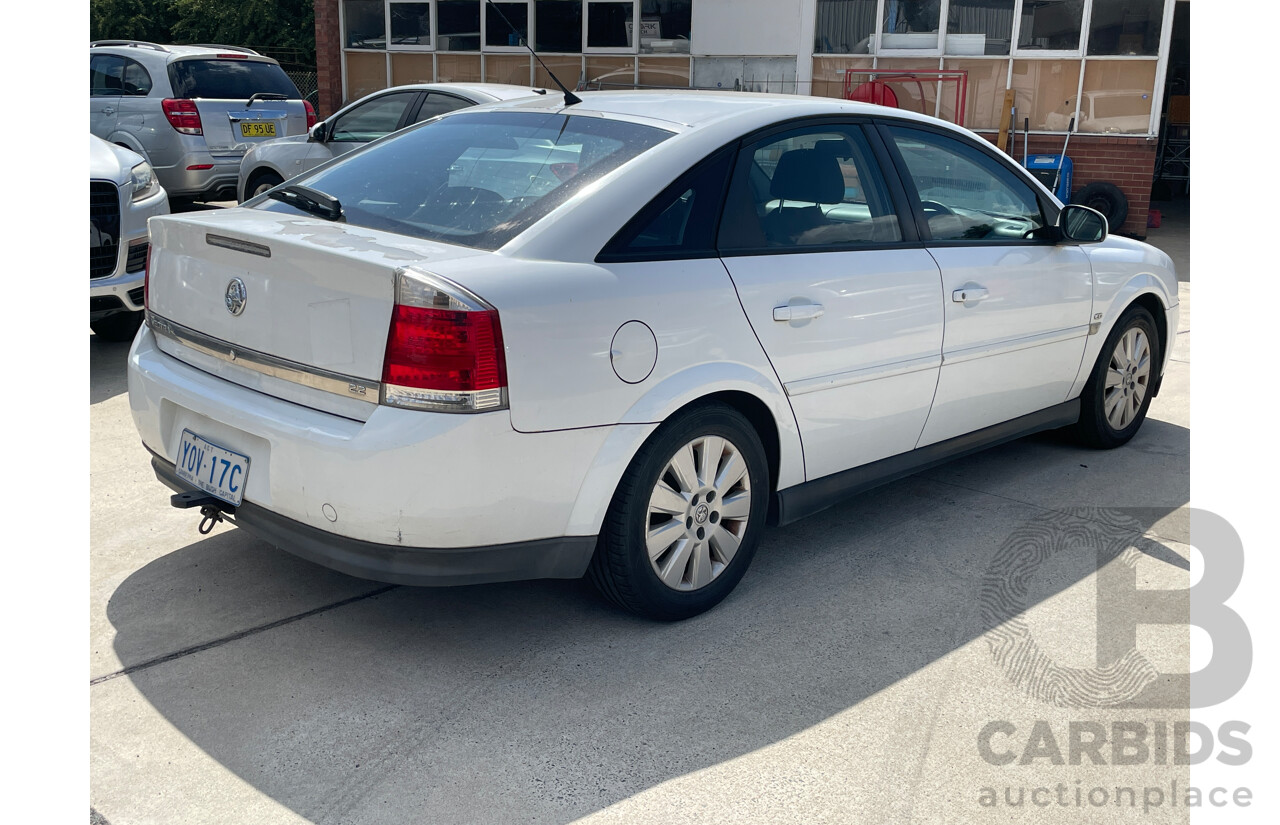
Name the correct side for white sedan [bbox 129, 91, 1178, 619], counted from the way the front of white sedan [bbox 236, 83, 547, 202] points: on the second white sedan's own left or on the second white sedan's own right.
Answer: on the second white sedan's own left

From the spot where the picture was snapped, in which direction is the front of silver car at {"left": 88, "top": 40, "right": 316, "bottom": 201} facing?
facing away from the viewer and to the left of the viewer

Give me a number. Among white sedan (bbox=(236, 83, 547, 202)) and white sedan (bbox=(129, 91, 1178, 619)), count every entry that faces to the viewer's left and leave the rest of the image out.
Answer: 1

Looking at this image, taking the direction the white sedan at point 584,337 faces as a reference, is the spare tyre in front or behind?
in front

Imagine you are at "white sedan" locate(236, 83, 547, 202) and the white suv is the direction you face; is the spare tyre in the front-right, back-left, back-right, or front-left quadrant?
back-left

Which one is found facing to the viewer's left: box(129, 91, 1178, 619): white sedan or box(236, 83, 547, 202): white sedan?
box(236, 83, 547, 202): white sedan

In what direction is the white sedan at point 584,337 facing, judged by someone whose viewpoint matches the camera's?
facing away from the viewer and to the right of the viewer

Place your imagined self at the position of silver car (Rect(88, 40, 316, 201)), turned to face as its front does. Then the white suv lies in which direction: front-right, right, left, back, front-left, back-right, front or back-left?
back-left

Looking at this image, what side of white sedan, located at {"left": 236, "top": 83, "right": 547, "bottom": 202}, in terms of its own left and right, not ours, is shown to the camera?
left
